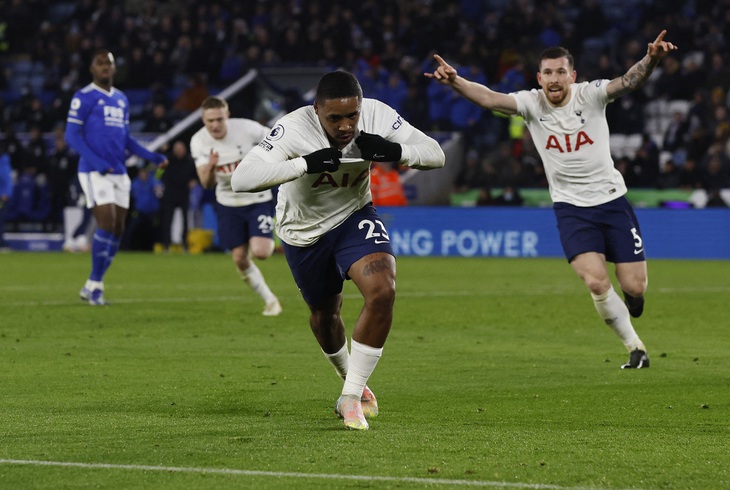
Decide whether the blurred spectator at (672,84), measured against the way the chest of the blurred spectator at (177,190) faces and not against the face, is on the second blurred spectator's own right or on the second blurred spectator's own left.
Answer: on the second blurred spectator's own left

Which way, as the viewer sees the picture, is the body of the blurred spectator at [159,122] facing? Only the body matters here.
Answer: toward the camera

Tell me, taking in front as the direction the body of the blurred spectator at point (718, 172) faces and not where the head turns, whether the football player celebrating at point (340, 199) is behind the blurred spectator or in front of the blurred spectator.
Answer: in front

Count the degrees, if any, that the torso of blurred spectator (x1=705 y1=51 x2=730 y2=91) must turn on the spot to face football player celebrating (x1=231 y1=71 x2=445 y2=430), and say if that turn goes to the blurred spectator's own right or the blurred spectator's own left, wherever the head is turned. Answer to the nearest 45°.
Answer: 0° — they already face them

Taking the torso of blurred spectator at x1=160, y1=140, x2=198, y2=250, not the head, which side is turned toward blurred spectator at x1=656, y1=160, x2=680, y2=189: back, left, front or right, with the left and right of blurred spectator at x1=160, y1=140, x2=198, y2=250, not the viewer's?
left

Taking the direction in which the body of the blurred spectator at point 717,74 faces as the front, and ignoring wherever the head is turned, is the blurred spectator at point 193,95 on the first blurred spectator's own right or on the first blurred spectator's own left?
on the first blurred spectator's own right

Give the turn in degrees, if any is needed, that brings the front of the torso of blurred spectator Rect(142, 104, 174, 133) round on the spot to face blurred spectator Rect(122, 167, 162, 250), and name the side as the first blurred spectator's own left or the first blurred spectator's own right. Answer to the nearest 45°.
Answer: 0° — they already face them

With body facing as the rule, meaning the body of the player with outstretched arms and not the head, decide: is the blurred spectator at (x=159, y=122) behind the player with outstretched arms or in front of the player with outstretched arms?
behind

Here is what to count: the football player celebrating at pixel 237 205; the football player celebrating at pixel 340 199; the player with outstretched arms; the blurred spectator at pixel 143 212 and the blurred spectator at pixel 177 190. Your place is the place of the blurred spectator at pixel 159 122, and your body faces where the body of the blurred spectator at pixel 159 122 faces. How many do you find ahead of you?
5

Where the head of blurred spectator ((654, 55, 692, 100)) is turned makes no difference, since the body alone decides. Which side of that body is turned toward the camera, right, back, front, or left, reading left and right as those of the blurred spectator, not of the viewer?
front

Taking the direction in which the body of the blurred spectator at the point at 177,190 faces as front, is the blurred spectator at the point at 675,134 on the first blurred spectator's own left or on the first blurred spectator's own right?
on the first blurred spectator's own left

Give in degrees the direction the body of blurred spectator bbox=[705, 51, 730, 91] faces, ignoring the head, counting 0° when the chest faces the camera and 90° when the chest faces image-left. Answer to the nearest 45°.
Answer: approximately 0°
